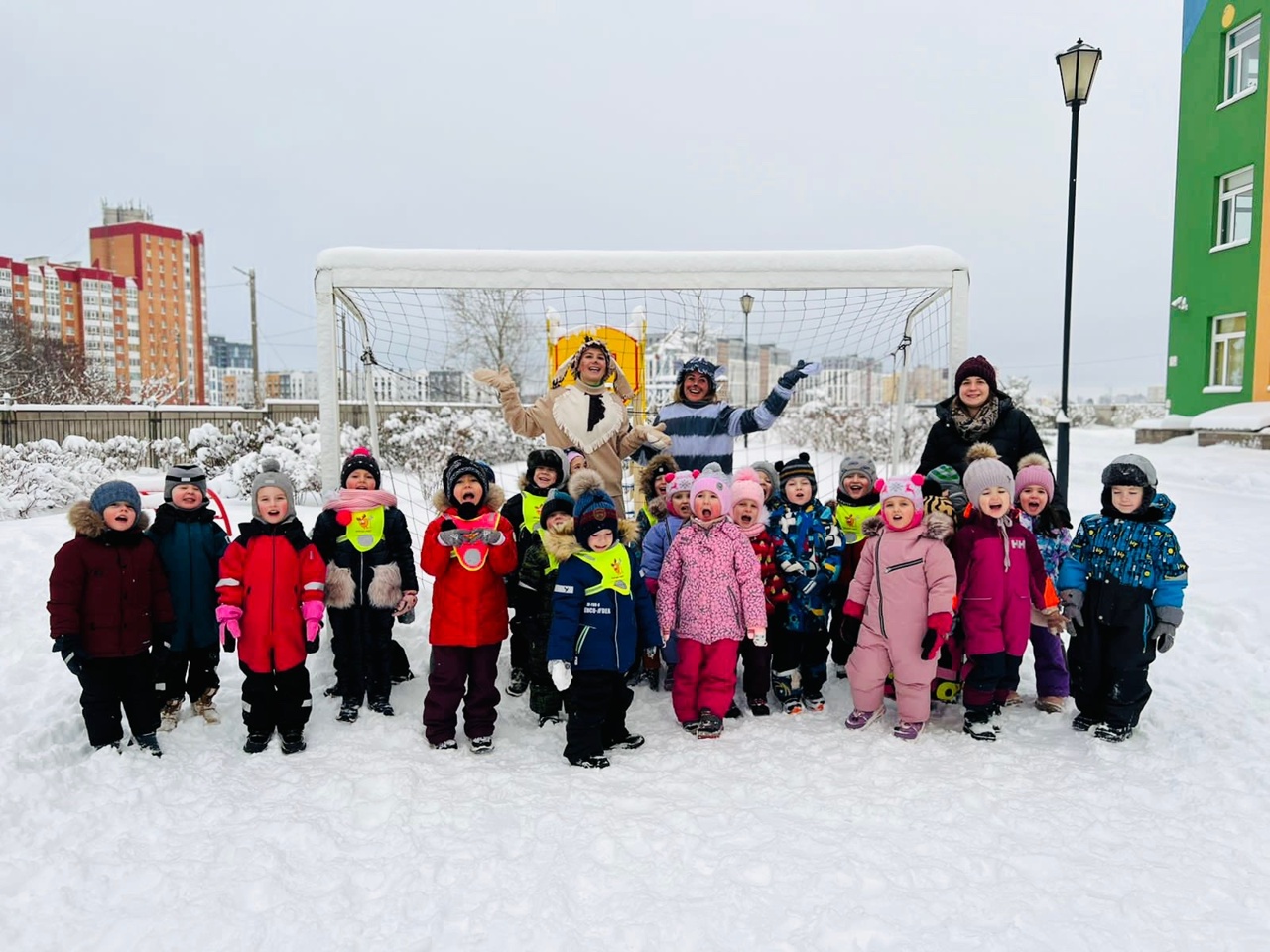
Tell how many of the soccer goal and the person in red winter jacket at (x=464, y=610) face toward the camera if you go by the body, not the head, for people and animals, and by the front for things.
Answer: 2

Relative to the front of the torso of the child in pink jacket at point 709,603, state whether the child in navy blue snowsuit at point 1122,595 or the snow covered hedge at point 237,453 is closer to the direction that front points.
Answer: the child in navy blue snowsuit

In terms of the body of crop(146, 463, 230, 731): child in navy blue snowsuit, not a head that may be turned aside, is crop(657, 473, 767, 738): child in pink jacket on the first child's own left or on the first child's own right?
on the first child's own left

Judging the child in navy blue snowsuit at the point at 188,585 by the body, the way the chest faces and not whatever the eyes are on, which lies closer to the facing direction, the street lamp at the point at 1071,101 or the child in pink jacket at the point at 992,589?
the child in pink jacket

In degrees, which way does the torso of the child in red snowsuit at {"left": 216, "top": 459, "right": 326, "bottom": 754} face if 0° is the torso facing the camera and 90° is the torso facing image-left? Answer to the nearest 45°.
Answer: approximately 0°

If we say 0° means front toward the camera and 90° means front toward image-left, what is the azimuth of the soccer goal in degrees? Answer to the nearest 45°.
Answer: approximately 0°

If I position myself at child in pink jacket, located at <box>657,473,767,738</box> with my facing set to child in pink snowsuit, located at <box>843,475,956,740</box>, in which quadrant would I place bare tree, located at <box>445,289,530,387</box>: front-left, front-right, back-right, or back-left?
back-left
